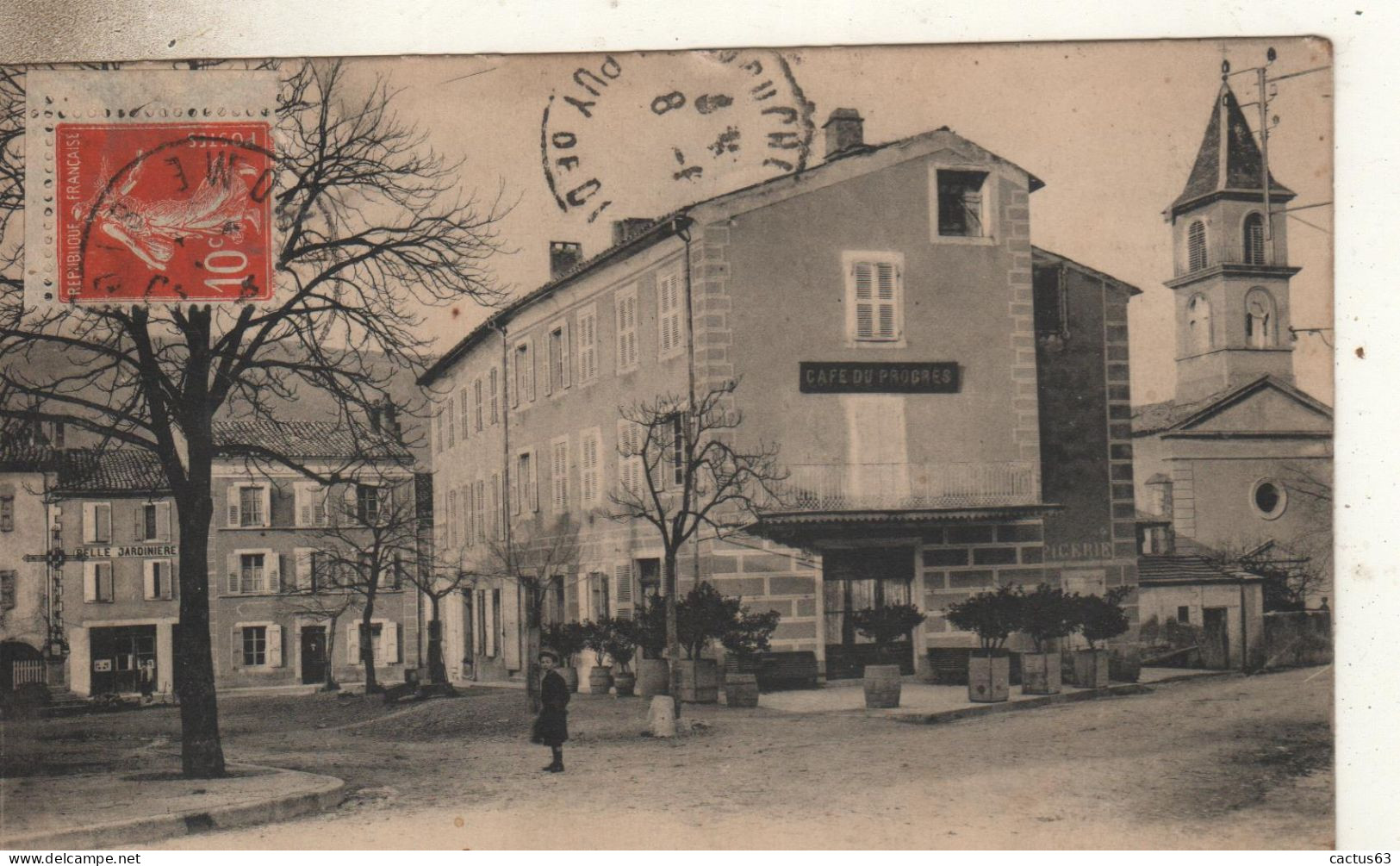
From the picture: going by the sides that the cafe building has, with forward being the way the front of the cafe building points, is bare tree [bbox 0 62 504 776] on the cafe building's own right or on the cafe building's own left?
on the cafe building's own right

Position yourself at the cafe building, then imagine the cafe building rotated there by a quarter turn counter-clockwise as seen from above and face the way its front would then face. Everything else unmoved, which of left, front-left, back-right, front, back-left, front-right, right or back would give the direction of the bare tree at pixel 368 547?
back

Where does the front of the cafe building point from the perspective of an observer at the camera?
facing the viewer

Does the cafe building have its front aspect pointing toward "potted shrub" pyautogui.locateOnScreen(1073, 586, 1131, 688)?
no

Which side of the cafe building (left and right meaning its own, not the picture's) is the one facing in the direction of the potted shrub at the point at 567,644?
right
